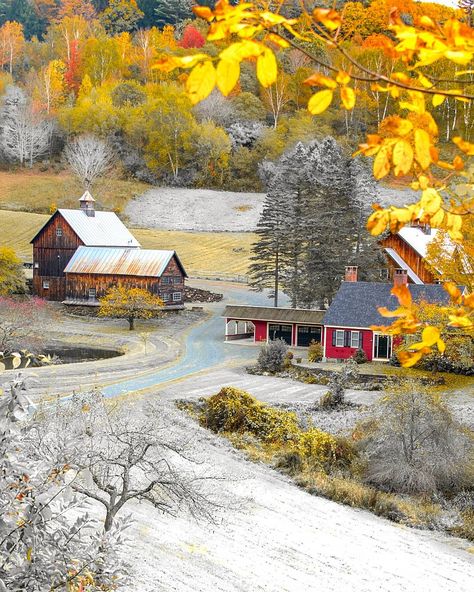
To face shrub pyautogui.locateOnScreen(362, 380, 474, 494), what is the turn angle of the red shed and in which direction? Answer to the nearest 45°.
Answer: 0° — it already faces it

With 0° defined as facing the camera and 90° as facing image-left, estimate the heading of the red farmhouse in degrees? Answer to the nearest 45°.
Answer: approximately 0°

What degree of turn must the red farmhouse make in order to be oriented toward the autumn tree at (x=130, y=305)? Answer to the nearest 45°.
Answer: approximately 90° to its right

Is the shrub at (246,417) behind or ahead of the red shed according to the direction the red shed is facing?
ahead

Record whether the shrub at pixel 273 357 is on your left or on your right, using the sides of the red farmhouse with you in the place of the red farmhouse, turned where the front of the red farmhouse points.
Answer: on your right

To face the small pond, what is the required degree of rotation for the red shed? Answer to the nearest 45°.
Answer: approximately 90° to its right

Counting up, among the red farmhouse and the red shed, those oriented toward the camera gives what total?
2

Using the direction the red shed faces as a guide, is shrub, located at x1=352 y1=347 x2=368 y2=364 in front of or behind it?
in front

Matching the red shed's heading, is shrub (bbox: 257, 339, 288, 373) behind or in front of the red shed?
in front

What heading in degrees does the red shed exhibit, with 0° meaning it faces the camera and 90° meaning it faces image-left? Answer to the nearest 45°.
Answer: approximately 0°

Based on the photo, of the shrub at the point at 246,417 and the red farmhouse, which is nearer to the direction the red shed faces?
the shrub
